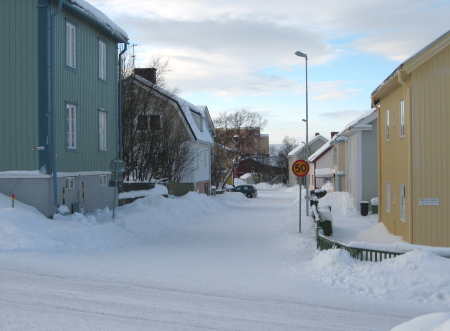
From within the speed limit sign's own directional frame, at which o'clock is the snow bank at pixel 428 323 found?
The snow bank is roughly at 12 o'clock from the speed limit sign.

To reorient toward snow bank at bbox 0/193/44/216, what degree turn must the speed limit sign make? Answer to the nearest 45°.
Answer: approximately 45° to its right

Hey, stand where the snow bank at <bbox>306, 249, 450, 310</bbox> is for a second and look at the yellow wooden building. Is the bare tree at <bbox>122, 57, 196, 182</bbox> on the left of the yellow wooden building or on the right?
left

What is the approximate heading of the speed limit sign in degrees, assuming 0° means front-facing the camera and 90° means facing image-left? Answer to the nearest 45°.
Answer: approximately 0°

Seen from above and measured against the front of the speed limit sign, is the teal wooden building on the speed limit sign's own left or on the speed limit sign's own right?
on the speed limit sign's own right

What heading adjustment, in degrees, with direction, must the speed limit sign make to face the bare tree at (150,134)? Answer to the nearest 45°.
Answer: approximately 135° to its right

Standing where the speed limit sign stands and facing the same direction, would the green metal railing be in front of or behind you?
in front

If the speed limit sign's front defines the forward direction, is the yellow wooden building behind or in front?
in front

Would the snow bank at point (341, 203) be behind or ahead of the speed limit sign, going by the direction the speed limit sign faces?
behind

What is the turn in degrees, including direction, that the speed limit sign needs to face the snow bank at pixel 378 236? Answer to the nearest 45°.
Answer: approximately 90° to its left
